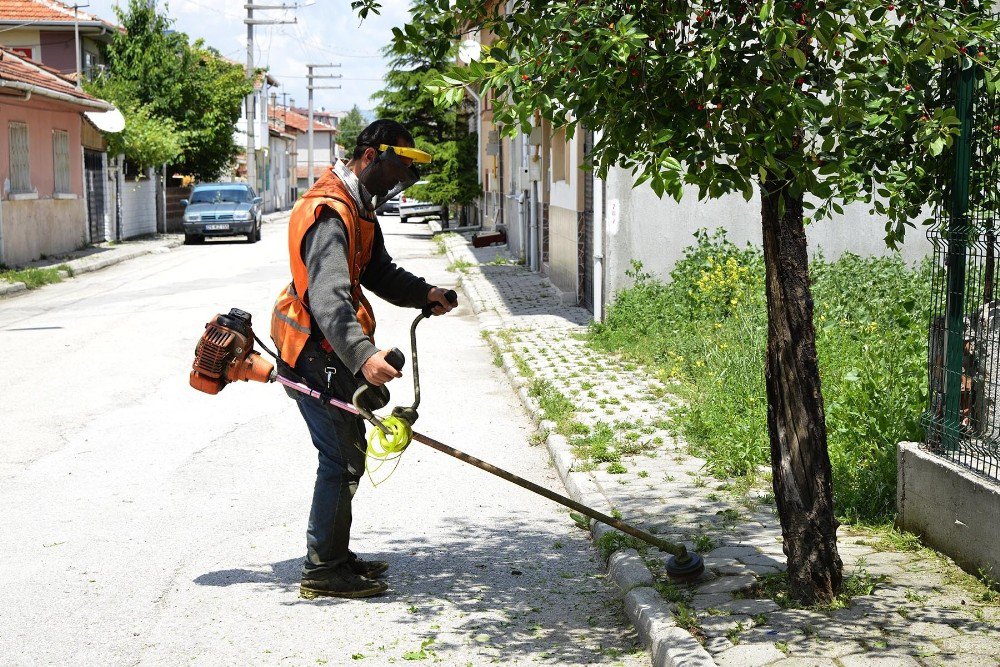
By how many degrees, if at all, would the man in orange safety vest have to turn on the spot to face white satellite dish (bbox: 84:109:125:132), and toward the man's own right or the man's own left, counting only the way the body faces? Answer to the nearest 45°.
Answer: approximately 90° to the man's own left

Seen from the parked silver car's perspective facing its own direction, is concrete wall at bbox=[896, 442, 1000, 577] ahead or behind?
ahead

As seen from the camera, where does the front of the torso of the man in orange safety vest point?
to the viewer's right

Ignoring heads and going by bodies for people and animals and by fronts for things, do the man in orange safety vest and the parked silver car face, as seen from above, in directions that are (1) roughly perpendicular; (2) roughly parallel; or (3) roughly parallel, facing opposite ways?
roughly perpendicular

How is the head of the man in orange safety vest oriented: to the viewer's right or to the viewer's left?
to the viewer's right

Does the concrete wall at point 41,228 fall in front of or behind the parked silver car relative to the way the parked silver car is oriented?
in front

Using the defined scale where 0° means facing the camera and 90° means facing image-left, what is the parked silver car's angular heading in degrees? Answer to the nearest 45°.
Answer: approximately 0°

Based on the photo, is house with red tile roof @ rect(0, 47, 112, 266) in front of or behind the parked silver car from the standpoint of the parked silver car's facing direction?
in front

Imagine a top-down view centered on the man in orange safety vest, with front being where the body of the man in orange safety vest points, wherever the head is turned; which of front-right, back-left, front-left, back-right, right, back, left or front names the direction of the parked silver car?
left

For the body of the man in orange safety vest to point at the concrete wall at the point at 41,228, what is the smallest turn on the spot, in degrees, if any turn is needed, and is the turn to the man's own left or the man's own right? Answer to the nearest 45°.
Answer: approximately 90° to the man's own left

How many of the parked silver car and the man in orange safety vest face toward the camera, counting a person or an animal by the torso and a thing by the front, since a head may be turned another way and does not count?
1
